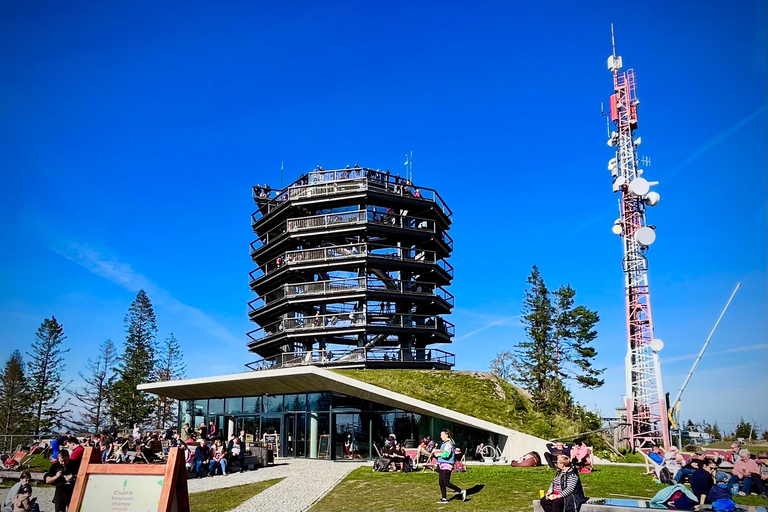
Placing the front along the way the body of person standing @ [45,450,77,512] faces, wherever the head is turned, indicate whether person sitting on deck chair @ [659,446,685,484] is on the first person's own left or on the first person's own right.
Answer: on the first person's own left

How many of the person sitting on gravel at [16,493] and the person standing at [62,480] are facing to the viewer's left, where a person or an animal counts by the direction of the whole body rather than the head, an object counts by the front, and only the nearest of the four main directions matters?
0

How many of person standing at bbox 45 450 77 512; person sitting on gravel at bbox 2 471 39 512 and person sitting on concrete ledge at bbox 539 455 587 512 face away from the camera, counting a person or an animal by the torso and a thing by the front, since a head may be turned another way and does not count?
0

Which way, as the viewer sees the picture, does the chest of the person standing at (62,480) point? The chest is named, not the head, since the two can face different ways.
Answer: toward the camera

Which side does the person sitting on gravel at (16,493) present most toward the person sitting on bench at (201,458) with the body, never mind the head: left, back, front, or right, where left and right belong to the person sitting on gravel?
left

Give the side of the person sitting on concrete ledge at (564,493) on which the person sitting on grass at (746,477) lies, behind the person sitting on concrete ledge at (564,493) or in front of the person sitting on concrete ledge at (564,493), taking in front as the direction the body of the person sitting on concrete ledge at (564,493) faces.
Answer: behind

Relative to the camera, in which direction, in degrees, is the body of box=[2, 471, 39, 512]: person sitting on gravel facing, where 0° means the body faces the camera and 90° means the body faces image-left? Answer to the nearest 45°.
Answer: approximately 315°

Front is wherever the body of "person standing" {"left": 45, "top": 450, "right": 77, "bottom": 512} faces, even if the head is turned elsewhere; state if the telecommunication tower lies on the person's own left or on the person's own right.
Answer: on the person's own left
